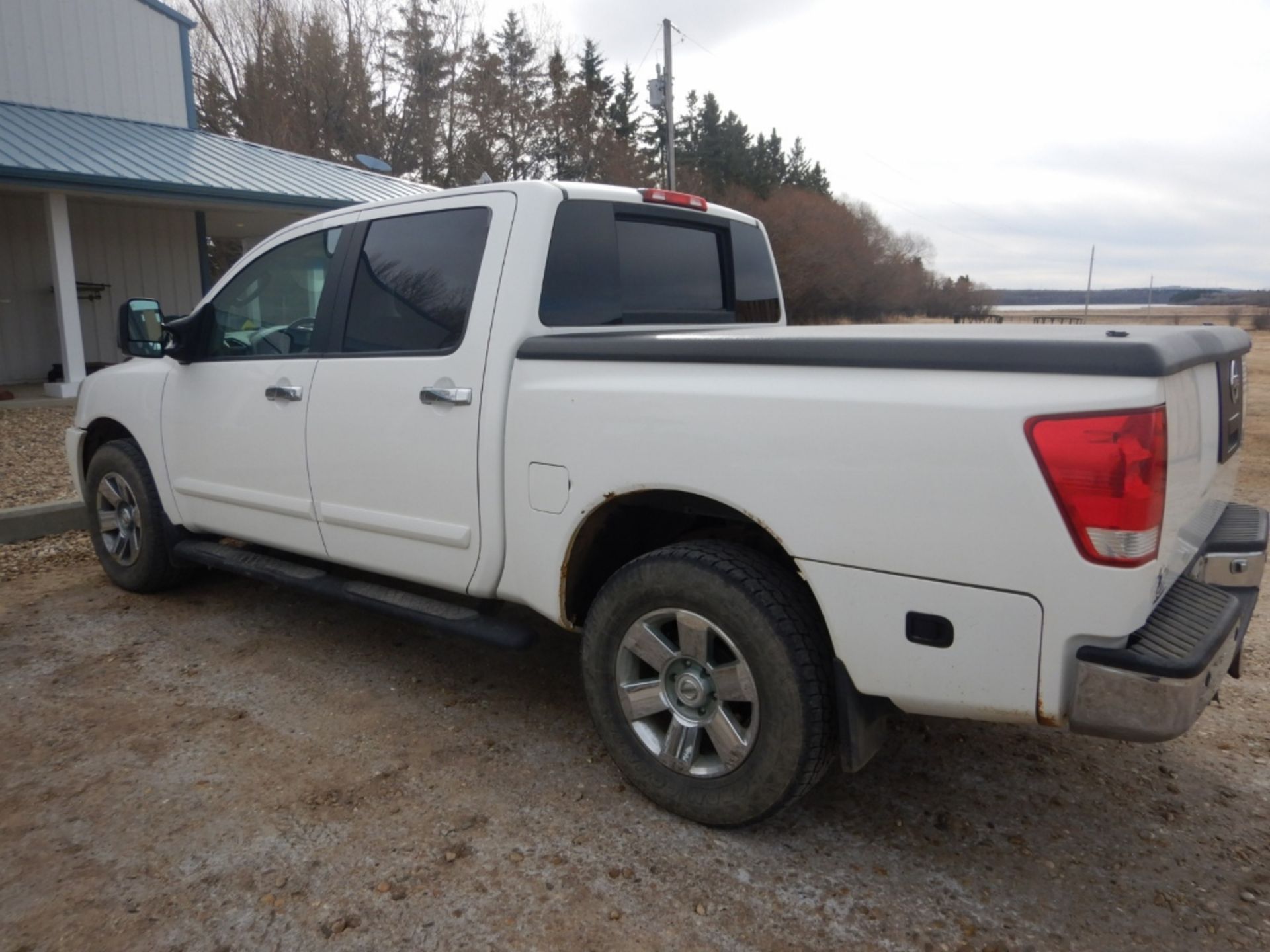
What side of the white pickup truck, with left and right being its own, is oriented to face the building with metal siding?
front

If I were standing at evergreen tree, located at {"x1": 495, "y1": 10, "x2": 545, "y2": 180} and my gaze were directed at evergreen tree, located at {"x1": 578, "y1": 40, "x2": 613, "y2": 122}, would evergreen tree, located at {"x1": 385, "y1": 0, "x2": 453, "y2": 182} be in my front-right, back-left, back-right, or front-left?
back-left

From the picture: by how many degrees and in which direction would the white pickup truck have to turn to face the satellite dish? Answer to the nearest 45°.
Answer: approximately 45° to its right

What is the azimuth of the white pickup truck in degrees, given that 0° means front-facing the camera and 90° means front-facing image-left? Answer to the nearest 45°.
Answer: approximately 135°

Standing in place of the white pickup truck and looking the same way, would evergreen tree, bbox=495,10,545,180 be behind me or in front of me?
in front

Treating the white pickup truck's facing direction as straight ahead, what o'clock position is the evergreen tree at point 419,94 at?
The evergreen tree is roughly at 1 o'clock from the white pickup truck.

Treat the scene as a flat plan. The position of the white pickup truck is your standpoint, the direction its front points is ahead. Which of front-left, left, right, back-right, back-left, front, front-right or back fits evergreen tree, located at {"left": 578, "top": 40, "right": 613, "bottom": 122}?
front-right
